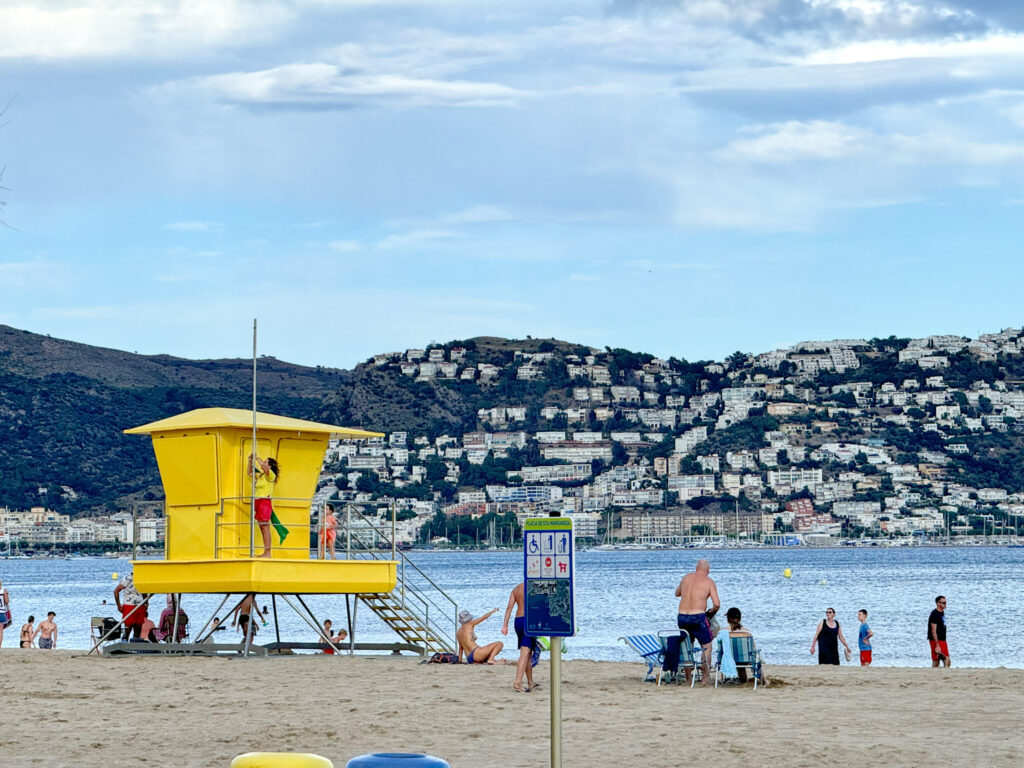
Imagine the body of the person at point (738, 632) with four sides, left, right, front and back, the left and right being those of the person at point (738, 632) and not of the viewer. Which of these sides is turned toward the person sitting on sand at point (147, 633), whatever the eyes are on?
left

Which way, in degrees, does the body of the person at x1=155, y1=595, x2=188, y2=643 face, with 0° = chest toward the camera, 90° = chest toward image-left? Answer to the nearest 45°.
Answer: approximately 180°

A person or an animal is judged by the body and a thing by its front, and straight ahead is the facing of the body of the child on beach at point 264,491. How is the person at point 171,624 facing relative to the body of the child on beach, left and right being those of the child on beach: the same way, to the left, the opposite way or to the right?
to the right

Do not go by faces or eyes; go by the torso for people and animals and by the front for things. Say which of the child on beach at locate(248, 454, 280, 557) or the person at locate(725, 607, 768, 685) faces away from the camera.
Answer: the person

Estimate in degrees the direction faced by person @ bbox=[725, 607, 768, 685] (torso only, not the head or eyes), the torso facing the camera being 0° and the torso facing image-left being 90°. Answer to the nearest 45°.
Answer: approximately 180°

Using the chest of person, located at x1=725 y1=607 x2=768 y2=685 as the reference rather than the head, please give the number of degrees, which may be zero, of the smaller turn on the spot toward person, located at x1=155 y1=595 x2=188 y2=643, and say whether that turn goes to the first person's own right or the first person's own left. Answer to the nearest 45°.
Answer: approximately 45° to the first person's own left

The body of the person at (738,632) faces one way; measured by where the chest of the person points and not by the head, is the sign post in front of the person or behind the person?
behind

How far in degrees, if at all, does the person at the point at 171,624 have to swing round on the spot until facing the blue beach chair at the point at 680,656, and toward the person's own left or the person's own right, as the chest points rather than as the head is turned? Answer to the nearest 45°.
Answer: approximately 135° to the person's own right

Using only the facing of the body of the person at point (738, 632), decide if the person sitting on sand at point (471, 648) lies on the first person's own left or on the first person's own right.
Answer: on the first person's own left
